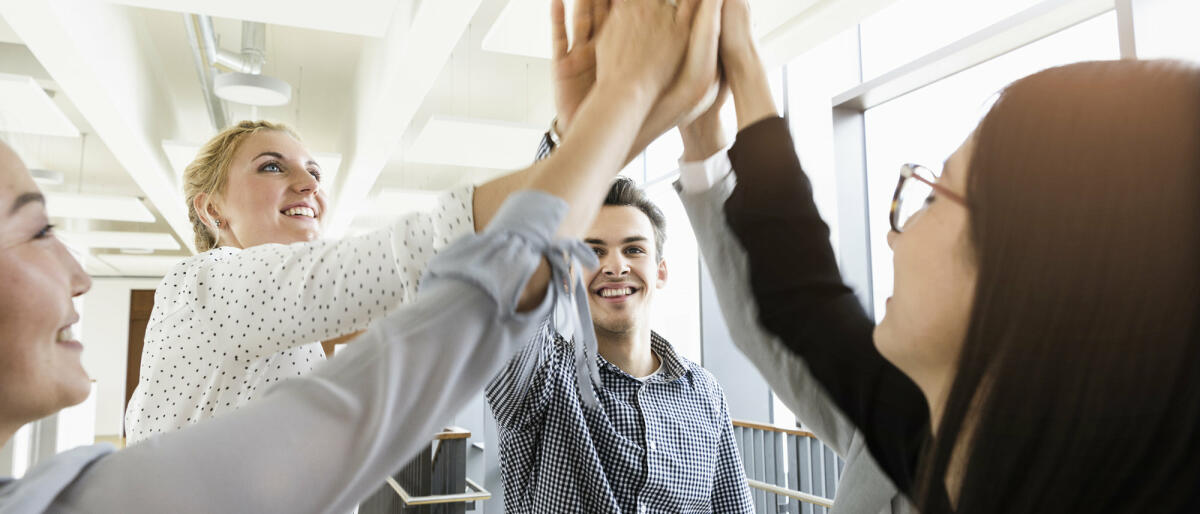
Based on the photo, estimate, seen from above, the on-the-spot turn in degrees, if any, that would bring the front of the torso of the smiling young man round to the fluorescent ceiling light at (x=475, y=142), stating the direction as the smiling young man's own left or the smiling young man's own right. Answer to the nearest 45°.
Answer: approximately 180°

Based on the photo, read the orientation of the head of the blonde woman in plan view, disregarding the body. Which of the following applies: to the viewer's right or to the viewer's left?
to the viewer's right

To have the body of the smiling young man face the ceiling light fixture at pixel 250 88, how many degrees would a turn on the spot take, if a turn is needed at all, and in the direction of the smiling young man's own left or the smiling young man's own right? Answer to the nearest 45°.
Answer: approximately 135° to the smiling young man's own right
